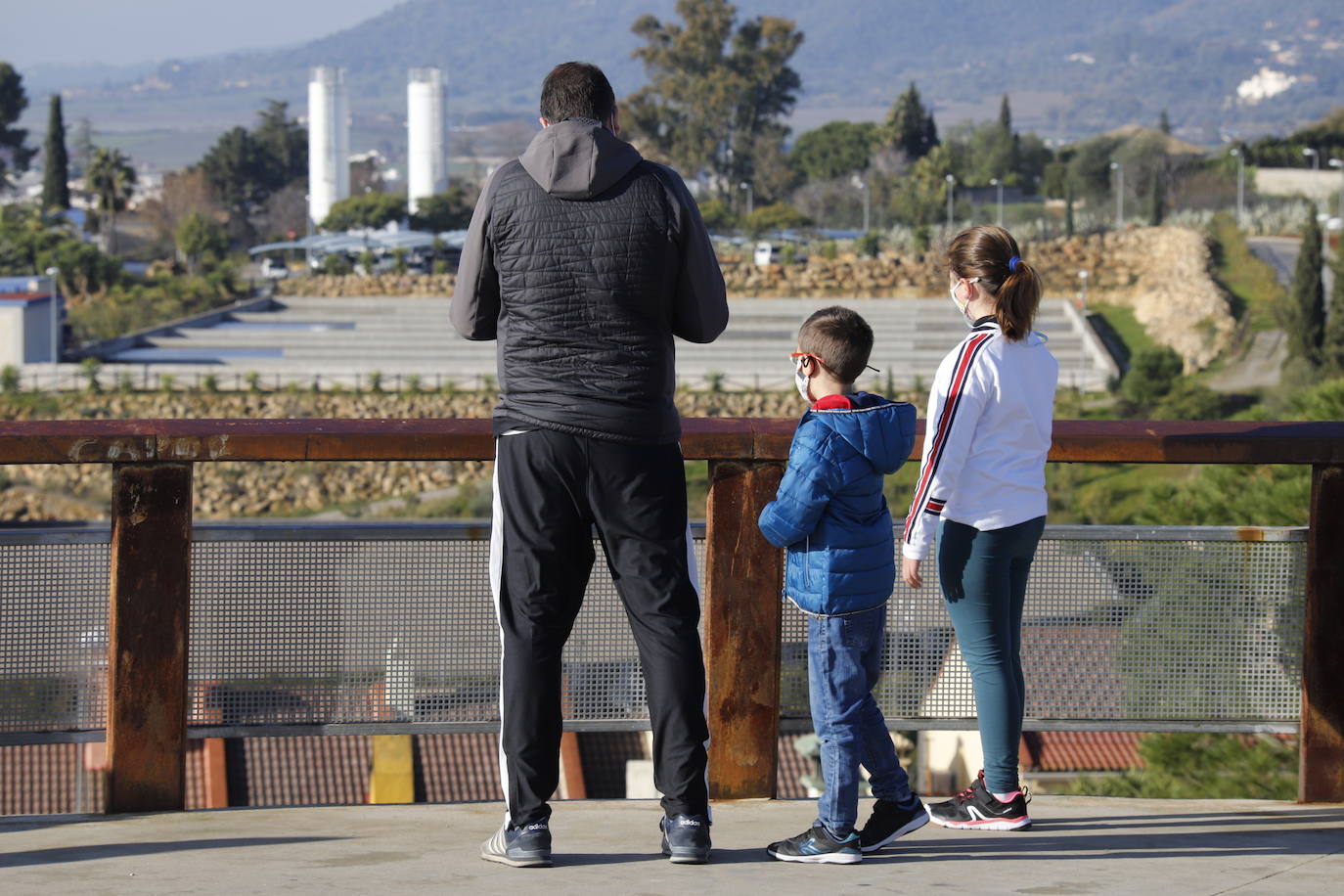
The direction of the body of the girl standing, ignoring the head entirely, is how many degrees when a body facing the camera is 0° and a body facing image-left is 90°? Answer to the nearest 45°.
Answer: approximately 135°

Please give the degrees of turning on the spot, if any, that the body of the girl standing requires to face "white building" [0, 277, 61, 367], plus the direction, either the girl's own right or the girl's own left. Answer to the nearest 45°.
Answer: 0° — they already face it

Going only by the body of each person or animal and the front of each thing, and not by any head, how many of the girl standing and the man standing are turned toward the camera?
0

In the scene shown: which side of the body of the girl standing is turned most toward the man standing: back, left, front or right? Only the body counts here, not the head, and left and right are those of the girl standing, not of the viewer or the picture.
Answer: left

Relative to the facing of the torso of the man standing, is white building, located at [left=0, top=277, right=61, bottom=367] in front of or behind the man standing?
in front

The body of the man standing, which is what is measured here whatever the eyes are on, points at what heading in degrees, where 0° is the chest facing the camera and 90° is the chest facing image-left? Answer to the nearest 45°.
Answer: approximately 180°

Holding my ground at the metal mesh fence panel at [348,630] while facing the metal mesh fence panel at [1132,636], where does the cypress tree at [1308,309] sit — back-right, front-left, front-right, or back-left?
front-left

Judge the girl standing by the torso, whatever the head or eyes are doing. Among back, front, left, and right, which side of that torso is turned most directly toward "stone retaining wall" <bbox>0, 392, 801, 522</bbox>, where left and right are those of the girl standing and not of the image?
front

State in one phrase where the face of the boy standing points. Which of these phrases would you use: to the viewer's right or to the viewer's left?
to the viewer's left

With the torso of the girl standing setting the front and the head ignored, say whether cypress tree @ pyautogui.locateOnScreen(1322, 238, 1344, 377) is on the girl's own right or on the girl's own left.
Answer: on the girl's own right

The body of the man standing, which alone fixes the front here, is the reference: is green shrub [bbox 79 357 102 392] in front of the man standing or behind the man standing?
in front
